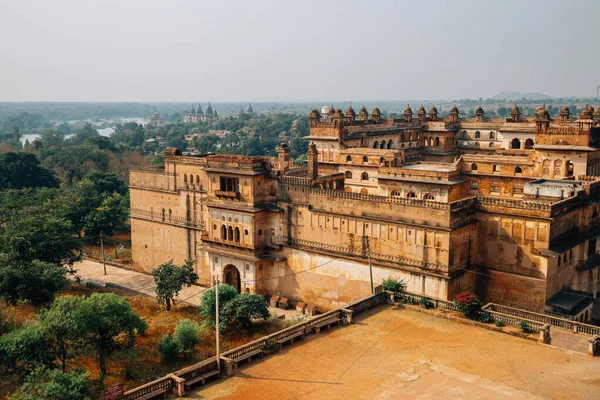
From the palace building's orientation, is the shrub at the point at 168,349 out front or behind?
out front

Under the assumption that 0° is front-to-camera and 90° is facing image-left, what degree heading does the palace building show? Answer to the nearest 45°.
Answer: approximately 45°

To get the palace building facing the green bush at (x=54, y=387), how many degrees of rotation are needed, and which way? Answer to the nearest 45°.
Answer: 0° — it already faces it

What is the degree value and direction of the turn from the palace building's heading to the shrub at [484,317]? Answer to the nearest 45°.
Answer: approximately 45° to its left

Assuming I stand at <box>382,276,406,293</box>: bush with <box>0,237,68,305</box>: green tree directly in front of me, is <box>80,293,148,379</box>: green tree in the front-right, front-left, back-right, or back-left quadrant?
front-left

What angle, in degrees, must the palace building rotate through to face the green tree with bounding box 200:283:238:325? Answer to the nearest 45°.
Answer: approximately 45° to its right

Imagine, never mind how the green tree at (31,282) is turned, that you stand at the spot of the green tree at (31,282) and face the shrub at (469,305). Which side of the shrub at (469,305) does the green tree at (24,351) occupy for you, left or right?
right

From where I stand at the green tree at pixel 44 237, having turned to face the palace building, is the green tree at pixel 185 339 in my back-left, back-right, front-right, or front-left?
front-right

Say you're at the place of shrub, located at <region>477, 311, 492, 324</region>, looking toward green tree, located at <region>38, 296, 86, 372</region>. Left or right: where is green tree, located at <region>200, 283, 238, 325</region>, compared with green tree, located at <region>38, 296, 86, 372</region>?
right

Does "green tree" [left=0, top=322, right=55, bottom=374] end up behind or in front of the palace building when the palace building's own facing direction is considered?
in front

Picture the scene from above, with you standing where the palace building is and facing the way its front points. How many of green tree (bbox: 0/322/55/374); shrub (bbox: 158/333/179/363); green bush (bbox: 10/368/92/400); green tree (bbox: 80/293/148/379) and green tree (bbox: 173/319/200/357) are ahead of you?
5

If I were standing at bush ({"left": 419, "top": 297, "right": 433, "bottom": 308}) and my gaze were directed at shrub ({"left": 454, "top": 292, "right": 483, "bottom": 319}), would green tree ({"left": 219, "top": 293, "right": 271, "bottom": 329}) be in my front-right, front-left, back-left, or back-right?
back-right

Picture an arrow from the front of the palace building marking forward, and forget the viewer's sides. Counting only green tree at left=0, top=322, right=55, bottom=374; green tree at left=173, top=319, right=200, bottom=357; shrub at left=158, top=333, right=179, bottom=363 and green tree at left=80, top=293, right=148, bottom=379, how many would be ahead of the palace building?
4

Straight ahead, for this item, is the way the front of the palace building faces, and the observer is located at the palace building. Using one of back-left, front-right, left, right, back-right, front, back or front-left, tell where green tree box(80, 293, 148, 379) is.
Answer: front

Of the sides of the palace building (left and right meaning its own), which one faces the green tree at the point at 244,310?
front

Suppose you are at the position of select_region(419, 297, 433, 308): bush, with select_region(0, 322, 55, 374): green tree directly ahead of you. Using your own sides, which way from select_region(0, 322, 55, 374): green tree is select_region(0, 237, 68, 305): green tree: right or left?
right

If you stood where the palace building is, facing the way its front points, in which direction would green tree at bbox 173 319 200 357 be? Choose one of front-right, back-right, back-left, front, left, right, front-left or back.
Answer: front
